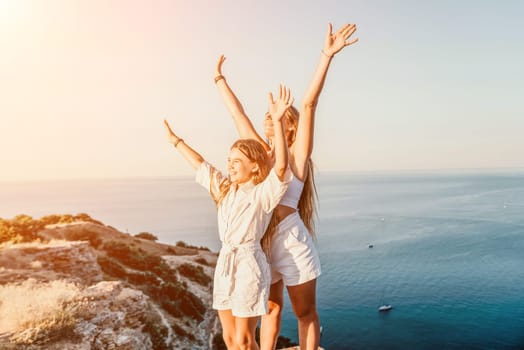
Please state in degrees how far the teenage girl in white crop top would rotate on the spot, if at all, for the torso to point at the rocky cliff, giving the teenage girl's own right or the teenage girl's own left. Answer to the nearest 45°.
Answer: approximately 90° to the teenage girl's own right

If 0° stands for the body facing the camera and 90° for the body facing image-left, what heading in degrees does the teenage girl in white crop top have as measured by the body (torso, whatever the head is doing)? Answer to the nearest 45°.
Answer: approximately 45°

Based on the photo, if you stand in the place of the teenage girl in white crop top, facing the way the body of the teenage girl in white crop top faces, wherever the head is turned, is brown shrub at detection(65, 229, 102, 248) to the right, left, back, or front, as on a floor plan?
right
